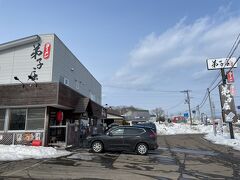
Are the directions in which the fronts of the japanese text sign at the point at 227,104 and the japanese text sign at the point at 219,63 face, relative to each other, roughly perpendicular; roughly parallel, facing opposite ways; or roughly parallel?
roughly parallel

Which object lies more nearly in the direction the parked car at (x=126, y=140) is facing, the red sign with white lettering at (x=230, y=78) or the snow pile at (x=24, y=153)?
the snow pile

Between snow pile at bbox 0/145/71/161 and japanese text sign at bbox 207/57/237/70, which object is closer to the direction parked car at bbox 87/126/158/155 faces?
the snow pile

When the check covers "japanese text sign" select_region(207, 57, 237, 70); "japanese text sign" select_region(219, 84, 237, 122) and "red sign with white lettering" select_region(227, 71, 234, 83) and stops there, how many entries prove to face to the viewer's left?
0

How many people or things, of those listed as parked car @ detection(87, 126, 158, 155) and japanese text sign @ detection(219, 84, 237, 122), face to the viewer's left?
1

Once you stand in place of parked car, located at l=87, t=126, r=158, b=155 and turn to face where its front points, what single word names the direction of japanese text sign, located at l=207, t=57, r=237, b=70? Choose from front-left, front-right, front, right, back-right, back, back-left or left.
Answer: back-right

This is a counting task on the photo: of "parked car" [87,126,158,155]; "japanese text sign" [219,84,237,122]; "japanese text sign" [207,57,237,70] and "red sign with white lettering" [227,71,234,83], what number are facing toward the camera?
3

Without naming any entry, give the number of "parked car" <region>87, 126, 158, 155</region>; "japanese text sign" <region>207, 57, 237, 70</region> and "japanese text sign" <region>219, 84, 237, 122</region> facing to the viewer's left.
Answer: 1

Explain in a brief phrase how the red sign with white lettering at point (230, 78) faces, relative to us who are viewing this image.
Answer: facing the viewer

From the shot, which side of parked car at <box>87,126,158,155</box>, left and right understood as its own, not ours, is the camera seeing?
left

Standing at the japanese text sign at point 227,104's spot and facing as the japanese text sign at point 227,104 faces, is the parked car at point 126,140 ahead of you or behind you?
ahead

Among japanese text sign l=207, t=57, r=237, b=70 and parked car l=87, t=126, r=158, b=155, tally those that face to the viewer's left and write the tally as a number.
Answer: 1

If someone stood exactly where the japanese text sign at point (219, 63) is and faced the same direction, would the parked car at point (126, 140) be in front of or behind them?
in front

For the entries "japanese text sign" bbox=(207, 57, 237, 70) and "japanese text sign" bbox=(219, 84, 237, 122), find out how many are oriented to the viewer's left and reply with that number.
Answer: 0

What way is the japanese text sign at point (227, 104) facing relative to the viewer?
toward the camera

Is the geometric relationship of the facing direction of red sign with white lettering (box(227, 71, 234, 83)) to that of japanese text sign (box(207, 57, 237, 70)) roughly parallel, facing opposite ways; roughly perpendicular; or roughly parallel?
roughly parallel

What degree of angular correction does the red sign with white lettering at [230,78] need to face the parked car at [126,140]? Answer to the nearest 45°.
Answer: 0° — it already faces it
